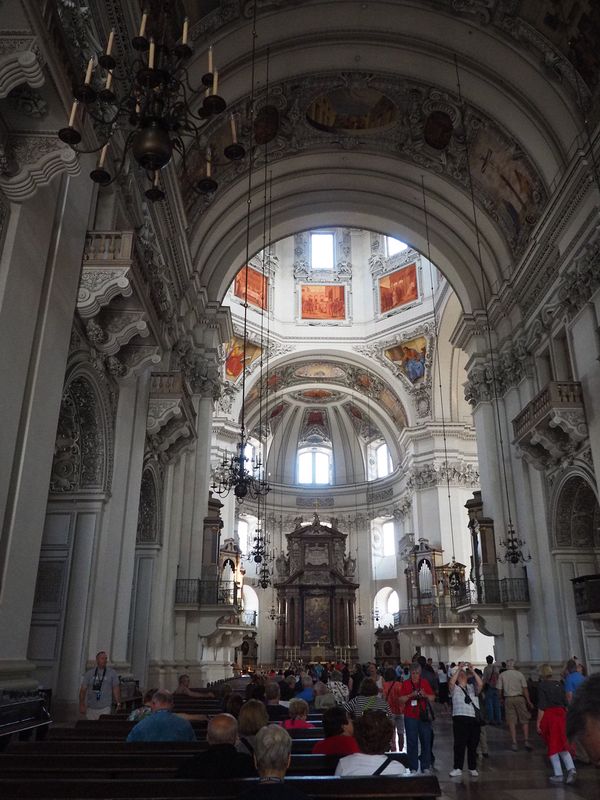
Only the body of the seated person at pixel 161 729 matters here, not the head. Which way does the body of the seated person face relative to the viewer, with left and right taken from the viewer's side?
facing away from the viewer

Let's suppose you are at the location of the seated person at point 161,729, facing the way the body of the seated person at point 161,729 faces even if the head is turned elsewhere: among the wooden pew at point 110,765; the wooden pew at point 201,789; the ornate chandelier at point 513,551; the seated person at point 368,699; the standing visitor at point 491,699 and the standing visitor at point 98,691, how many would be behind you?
2

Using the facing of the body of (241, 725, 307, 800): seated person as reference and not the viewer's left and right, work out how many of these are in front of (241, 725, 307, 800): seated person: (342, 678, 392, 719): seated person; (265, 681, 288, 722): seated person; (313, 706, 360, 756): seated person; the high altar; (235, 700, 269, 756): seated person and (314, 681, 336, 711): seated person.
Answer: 6

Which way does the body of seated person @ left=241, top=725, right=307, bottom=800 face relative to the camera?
away from the camera

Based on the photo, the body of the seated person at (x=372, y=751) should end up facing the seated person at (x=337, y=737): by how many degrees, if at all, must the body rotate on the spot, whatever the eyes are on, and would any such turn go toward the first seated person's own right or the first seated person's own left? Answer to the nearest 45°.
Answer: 0° — they already face them

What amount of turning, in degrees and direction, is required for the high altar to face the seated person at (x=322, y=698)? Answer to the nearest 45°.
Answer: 0° — it already faces them

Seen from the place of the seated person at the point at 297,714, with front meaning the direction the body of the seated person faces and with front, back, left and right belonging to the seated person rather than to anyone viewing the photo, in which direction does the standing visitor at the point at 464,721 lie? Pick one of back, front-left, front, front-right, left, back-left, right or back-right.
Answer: front-right

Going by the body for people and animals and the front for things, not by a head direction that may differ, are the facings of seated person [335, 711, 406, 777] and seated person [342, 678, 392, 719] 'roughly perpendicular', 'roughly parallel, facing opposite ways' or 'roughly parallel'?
roughly parallel

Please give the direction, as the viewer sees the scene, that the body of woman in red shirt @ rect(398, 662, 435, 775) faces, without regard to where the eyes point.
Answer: toward the camera

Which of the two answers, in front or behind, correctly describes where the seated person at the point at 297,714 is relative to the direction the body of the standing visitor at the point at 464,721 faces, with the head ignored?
in front

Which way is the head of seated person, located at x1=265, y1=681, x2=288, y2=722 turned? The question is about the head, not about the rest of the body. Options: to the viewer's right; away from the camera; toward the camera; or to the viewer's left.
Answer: away from the camera

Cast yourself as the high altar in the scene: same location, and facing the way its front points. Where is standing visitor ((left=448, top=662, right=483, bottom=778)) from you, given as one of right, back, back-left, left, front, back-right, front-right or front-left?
front

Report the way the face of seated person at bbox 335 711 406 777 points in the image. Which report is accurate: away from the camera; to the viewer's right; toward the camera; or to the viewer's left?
away from the camera

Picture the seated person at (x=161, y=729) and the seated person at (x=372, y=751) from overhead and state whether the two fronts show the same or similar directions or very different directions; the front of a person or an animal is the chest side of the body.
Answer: same or similar directions

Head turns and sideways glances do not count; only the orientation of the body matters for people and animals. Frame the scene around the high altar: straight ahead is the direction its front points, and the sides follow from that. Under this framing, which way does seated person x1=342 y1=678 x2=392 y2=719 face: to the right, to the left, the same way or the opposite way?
the opposite way

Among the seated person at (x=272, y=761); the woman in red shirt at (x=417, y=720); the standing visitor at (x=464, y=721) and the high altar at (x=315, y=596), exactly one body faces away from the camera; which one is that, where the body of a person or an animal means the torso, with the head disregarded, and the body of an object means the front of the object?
the seated person

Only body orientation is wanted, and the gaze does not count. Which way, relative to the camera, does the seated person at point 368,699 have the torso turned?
away from the camera

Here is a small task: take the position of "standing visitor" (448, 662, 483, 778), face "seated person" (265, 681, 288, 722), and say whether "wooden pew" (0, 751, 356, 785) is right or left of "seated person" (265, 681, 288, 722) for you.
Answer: left

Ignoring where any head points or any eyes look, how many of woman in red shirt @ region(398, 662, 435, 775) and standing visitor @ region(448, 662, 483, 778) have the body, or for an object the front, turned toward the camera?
2
